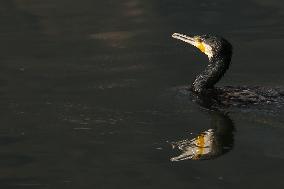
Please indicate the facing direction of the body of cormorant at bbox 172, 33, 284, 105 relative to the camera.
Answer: to the viewer's left
